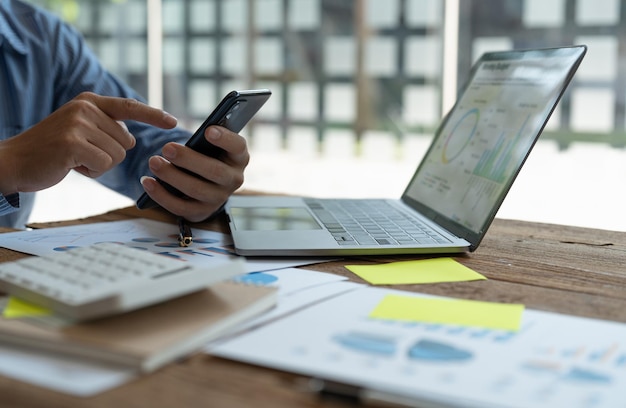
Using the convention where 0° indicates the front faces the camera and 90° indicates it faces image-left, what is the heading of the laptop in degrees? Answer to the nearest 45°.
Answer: approximately 90°
